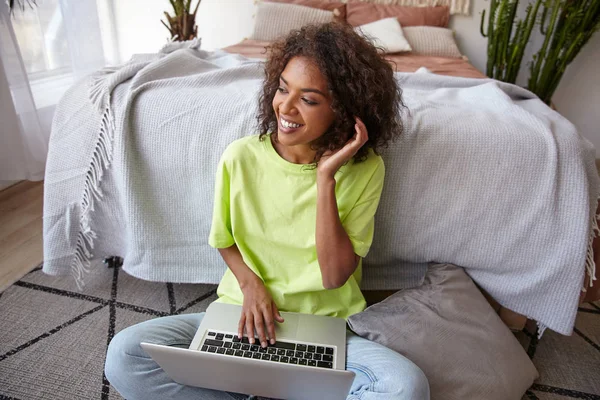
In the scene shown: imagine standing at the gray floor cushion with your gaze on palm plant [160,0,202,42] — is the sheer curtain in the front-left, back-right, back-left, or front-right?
front-left

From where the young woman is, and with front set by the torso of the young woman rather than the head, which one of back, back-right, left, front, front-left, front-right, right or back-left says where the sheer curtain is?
back-right

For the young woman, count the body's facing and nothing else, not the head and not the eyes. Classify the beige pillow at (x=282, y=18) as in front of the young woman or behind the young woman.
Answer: behind

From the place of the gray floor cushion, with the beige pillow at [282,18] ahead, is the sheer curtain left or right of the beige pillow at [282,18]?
left

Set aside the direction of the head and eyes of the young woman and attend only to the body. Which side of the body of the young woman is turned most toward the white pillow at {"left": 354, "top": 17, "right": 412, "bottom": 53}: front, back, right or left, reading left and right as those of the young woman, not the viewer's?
back

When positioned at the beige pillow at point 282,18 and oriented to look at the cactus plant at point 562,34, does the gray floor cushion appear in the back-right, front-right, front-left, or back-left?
front-right

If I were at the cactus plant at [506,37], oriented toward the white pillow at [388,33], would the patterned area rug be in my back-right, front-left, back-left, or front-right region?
front-left

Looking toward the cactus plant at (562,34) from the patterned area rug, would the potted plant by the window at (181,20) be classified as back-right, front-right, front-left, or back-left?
front-left

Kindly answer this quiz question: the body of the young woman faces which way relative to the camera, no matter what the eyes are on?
toward the camera
